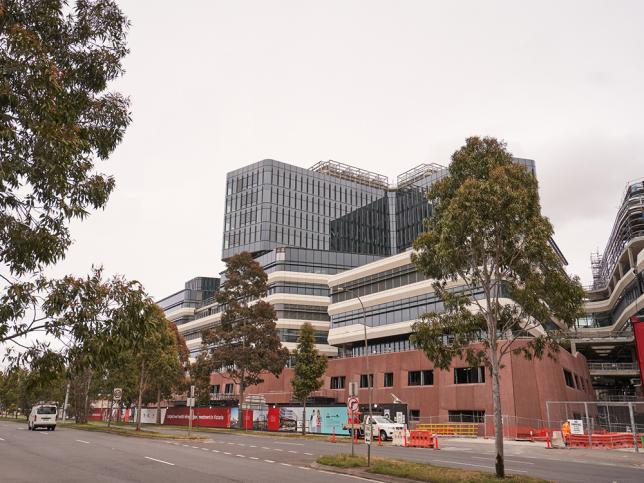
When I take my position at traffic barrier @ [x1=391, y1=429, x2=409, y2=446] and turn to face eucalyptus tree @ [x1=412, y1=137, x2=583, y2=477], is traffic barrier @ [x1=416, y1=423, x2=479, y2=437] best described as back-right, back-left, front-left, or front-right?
back-left

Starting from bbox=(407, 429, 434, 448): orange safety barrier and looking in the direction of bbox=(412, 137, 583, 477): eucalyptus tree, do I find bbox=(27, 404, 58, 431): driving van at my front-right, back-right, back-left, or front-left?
back-right

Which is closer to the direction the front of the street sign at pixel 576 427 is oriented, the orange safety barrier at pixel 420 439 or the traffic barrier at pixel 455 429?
the orange safety barrier

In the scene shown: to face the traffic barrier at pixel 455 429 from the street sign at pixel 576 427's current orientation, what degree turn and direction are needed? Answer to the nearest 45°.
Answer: approximately 135° to its right

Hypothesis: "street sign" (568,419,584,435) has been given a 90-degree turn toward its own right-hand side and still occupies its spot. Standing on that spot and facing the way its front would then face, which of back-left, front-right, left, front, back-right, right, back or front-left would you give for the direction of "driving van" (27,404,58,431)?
front

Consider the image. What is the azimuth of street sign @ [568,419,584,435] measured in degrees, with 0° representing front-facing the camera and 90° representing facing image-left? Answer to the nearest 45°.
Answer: approximately 0°

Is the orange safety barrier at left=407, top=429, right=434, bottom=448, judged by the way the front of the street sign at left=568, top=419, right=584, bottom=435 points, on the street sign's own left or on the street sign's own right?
on the street sign's own right
